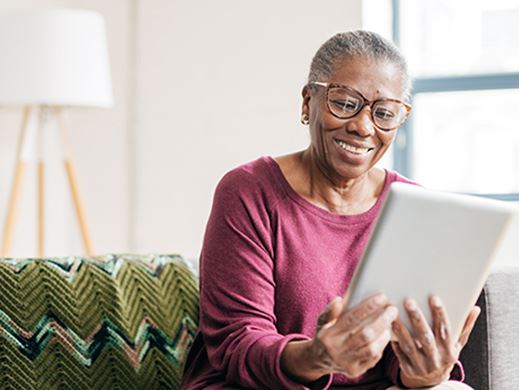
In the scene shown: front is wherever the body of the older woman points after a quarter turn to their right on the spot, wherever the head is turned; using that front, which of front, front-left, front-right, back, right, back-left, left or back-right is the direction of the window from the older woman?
back-right

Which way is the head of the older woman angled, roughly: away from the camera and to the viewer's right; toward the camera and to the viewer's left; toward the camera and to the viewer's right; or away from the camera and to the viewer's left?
toward the camera and to the viewer's right

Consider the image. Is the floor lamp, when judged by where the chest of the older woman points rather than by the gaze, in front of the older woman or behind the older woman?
behind

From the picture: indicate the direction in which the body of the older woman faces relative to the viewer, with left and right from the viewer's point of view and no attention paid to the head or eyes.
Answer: facing the viewer and to the right of the viewer
